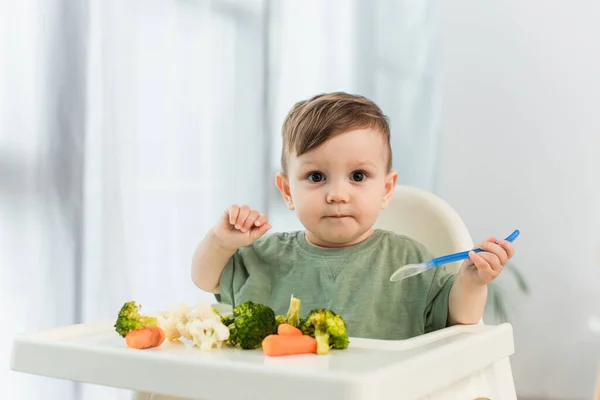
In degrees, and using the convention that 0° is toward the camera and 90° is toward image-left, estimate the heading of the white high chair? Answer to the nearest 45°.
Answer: approximately 45°

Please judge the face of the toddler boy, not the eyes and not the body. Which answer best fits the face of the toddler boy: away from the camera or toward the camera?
toward the camera

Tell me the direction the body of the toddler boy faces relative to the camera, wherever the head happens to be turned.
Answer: toward the camera

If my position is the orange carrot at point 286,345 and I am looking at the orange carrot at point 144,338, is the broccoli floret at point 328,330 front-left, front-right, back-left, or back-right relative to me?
back-right
